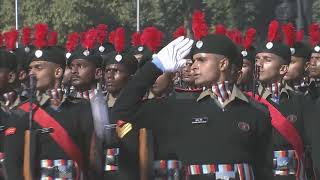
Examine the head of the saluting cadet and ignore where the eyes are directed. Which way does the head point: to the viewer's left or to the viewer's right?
to the viewer's left

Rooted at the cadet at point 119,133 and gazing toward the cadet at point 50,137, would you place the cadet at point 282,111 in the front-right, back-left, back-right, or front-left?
back-left

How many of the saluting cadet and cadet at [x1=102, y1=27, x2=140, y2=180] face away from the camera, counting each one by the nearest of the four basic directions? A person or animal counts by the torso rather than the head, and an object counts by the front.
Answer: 0

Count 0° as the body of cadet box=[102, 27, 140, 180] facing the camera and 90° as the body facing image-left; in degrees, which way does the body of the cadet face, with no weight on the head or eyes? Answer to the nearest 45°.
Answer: approximately 45°

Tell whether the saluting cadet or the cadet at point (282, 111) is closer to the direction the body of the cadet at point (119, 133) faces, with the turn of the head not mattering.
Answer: the saluting cadet

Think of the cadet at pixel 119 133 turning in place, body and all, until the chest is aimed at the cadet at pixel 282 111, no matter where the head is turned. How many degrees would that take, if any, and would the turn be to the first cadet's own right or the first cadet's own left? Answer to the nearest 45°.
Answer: approximately 135° to the first cadet's own left
